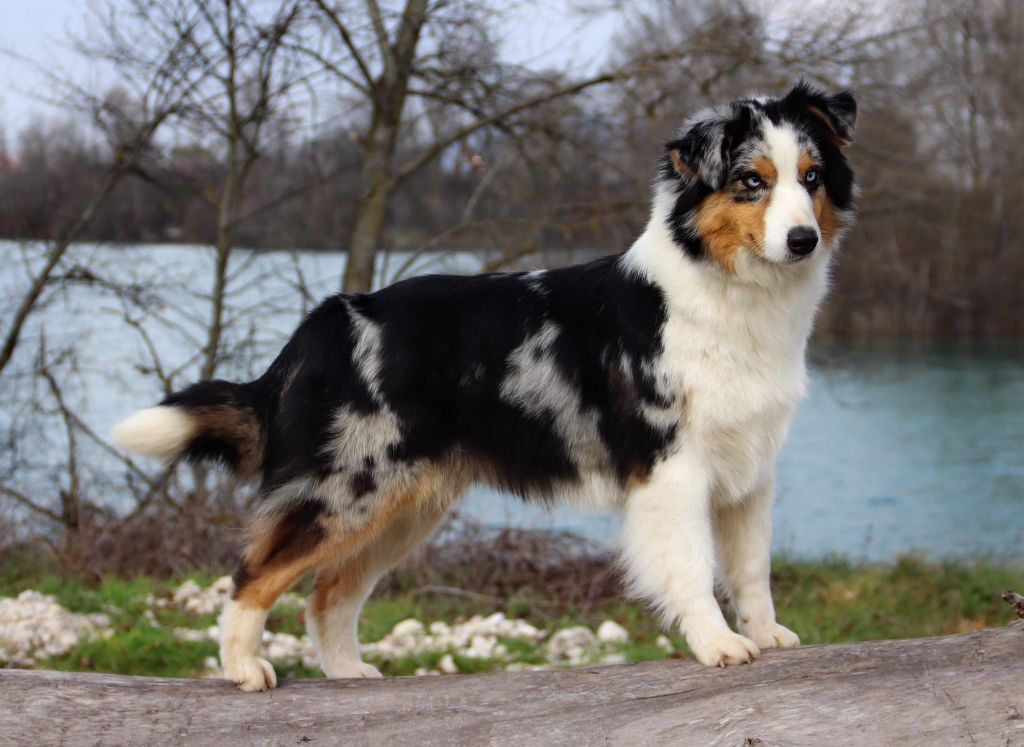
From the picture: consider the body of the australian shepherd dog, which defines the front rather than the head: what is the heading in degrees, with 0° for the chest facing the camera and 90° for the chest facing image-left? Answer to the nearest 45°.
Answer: approximately 270°

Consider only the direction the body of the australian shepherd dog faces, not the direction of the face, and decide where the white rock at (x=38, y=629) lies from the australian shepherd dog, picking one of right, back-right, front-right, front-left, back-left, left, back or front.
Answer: back-left

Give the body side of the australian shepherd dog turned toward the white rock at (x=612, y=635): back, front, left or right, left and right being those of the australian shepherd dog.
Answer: left
